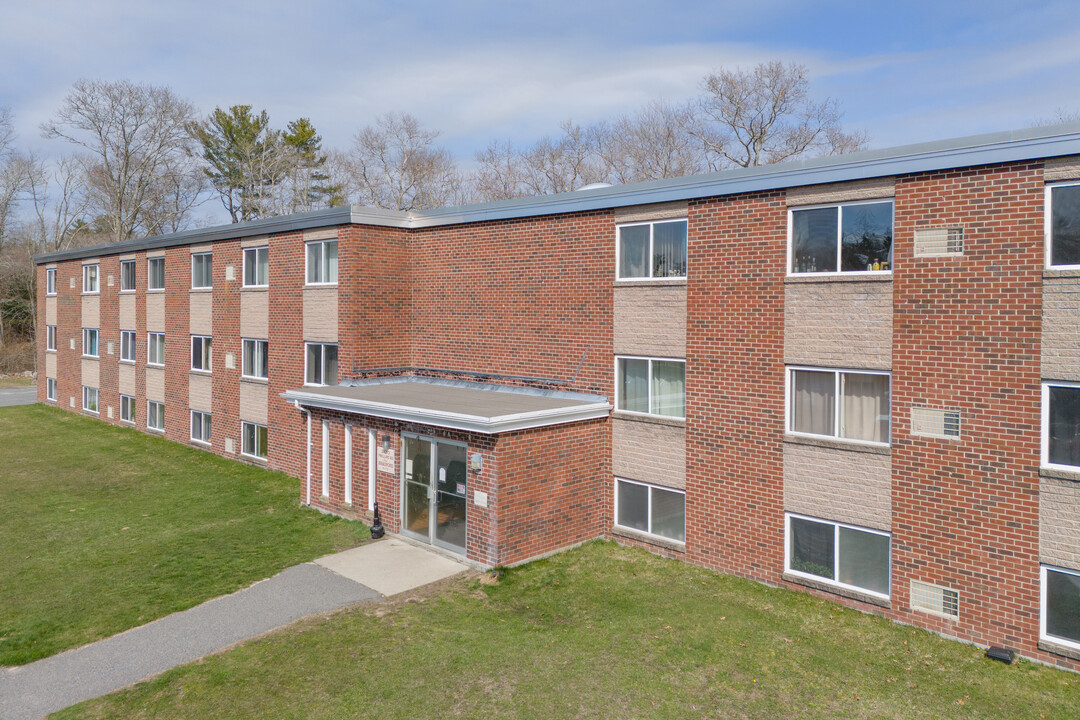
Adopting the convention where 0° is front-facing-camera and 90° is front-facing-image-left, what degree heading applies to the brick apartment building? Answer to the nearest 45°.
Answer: approximately 45°
